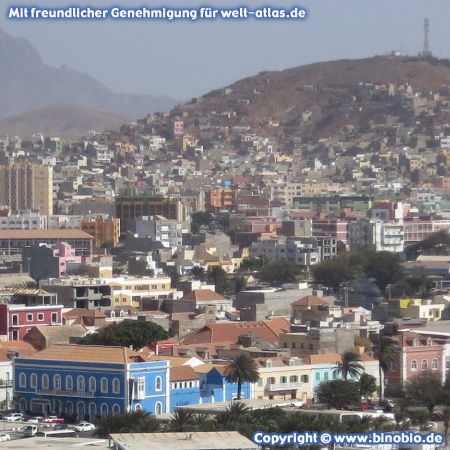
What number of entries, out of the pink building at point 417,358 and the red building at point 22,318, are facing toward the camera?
2

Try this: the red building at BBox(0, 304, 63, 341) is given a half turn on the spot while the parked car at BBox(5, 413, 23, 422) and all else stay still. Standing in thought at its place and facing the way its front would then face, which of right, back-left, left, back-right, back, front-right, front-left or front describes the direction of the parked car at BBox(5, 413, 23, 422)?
back

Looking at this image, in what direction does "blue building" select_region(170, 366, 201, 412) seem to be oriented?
toward the camera

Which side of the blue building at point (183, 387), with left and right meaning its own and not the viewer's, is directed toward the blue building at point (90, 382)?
right

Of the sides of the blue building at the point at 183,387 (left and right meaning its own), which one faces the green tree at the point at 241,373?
left

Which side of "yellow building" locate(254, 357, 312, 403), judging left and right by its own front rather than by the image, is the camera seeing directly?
front

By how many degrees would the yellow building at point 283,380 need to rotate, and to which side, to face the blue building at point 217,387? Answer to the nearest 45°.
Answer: approximately 45° to its right

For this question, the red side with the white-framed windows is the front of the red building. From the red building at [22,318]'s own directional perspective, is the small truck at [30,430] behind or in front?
in front

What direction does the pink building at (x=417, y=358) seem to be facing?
toward the camera

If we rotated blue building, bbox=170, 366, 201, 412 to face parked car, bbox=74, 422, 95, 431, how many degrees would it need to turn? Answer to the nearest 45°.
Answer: approximately 45° to its right

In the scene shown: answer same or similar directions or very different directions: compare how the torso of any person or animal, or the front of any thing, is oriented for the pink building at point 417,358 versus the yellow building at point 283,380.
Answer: same or similar directions
